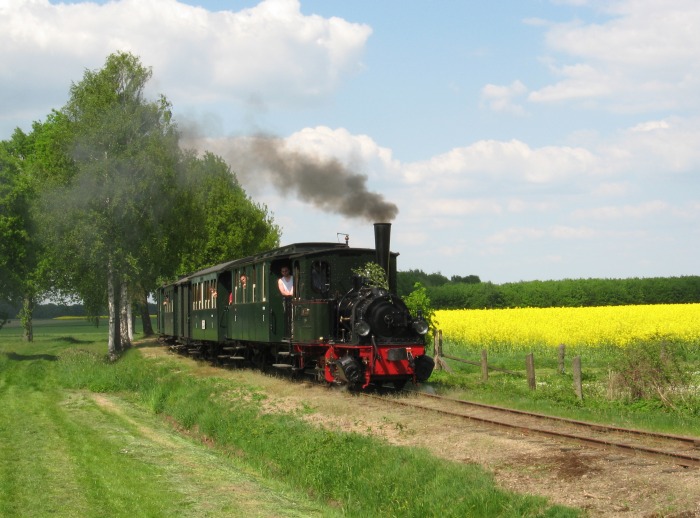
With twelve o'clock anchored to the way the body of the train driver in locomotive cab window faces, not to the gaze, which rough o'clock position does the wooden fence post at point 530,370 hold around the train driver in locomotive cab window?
The wooden fence post is roughly at 11 o'clock from the train driver in locomotive cab window.

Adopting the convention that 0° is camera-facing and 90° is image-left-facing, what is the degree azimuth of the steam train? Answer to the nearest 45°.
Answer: approximately 315°

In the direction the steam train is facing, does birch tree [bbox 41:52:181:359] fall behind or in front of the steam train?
behind

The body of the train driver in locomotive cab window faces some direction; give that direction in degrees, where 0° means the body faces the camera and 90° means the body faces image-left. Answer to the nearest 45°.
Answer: approximately 315°

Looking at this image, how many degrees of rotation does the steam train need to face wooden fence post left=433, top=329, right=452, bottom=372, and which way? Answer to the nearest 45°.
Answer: approximately 90° to its left

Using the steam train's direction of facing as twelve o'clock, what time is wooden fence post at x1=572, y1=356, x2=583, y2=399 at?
The wooden fence post is roughly at 11 o'clock from the steam train.
